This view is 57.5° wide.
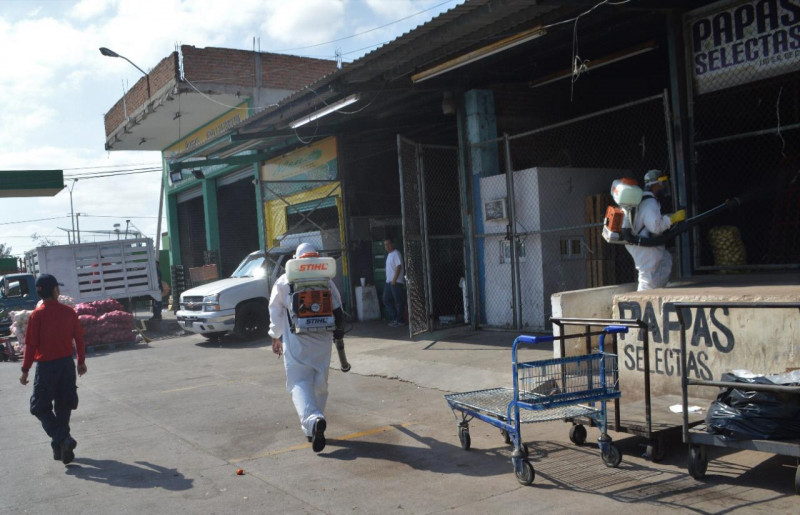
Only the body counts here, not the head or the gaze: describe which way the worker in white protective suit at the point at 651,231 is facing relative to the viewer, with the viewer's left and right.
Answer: facing to the right of the viewer

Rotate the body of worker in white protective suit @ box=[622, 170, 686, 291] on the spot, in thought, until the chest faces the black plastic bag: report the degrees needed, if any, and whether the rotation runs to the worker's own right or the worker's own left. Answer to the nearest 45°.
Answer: approximately 90° to the worker's own right

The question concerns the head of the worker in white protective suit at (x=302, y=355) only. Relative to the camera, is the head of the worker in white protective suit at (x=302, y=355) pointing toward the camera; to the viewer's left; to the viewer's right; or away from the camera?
away from the camera

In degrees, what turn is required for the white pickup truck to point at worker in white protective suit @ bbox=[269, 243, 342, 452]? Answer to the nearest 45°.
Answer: approximately 45° to its left

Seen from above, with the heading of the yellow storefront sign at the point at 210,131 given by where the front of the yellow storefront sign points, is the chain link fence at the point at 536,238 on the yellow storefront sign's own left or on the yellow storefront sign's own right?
on the yellow storefront sign's own left

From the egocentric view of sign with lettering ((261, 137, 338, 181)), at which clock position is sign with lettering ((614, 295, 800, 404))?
sign with lettering ((614, 295, 800, 404)) is roughly at 10 o'clock from sign with lettering ((261, 137, 338, 181)).

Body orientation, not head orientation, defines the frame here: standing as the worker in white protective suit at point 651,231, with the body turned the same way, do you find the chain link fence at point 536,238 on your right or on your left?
on your left

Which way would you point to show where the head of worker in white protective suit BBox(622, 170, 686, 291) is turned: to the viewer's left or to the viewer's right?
to the viewer's right

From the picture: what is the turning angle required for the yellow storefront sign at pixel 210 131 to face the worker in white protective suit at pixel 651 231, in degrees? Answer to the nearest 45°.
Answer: approximately 45° to its left

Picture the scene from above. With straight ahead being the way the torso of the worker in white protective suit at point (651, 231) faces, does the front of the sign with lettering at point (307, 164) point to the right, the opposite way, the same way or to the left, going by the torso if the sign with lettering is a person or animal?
to the right

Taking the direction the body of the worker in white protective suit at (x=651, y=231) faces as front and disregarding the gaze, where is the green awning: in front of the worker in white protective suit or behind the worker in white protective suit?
behind

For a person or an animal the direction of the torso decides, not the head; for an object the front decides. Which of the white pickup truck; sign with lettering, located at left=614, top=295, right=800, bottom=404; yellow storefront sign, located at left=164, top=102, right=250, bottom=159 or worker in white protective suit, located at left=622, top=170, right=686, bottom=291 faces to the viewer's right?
the worker in white protective suit
